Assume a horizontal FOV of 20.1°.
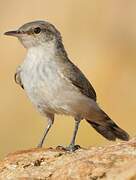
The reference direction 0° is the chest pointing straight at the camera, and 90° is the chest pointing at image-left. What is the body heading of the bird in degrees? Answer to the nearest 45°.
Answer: approximately 45°
